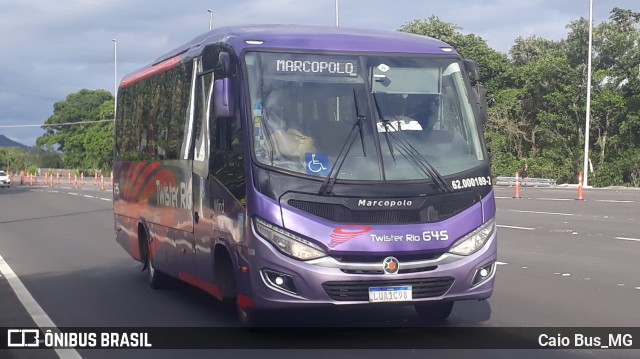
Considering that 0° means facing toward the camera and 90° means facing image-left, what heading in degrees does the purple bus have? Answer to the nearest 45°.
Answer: approximately 315°

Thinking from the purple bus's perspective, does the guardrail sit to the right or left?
on its left
